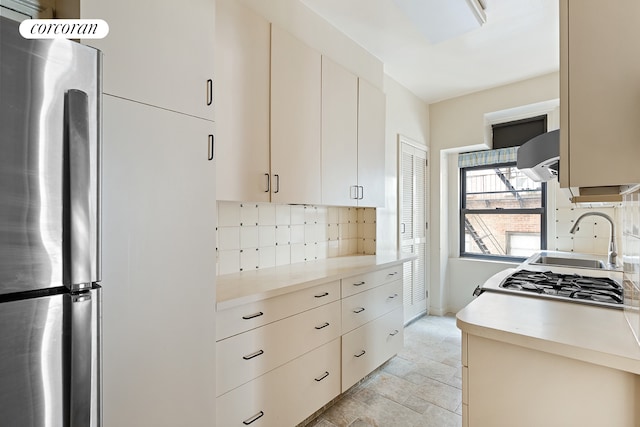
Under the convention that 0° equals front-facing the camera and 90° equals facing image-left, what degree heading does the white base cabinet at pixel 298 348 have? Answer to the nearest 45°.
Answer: approximately 315°

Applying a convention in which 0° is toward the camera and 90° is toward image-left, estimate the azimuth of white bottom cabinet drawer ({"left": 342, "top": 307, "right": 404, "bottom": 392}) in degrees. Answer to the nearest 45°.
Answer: approximately 315°

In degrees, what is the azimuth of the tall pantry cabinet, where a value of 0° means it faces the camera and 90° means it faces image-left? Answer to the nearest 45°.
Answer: approximately 315°

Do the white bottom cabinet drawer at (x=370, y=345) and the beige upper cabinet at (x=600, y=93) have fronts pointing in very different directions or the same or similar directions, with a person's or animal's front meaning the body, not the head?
very different directions

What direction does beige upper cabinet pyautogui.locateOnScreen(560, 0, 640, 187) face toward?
to the viewer's left

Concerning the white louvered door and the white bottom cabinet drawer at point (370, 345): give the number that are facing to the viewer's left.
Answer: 0

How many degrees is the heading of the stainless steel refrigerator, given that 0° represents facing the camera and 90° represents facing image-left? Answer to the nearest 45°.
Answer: approximately 315°

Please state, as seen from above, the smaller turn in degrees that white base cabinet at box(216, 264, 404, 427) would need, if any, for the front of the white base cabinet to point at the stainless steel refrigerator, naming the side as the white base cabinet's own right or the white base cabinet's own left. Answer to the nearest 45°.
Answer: approximately 90° to the white base cabinet's own right

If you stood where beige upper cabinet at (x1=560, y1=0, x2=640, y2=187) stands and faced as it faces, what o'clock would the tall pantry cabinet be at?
The tall pantry cabinet is roughly at 11 o'clock from the beige upper cabinet.
